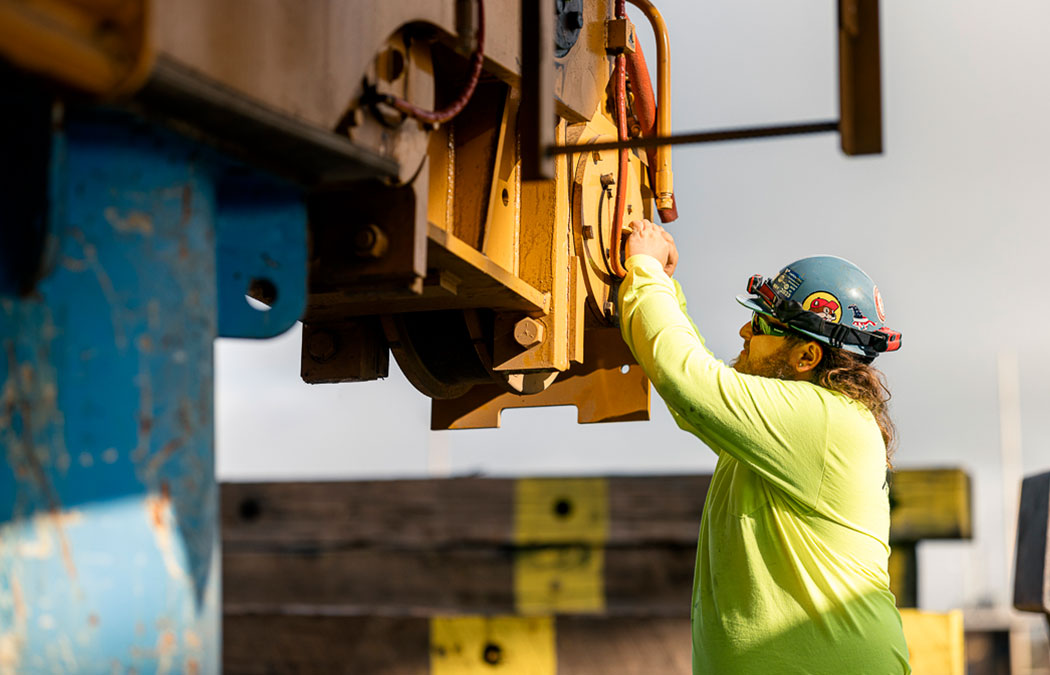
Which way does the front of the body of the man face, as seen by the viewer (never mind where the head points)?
to the viewer's left

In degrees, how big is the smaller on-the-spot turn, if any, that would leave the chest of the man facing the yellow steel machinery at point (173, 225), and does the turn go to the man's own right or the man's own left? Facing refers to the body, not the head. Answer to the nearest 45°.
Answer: approximately 45° to the man's own left

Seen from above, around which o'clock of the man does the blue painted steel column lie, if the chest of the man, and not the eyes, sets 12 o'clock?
The blue painted steel column is roughly at 10 o'clock from the man.

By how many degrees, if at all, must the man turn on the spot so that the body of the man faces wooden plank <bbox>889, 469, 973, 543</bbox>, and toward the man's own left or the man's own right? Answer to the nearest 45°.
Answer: approximately 90° to the man's own right

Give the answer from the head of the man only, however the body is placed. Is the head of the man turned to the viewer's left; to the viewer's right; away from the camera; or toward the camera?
to the viewer's left

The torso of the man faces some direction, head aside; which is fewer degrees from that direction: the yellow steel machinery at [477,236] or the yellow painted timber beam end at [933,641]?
the yellow steel machinery

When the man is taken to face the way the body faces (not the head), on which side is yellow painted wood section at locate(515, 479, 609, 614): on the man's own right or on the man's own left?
on the man's own right
